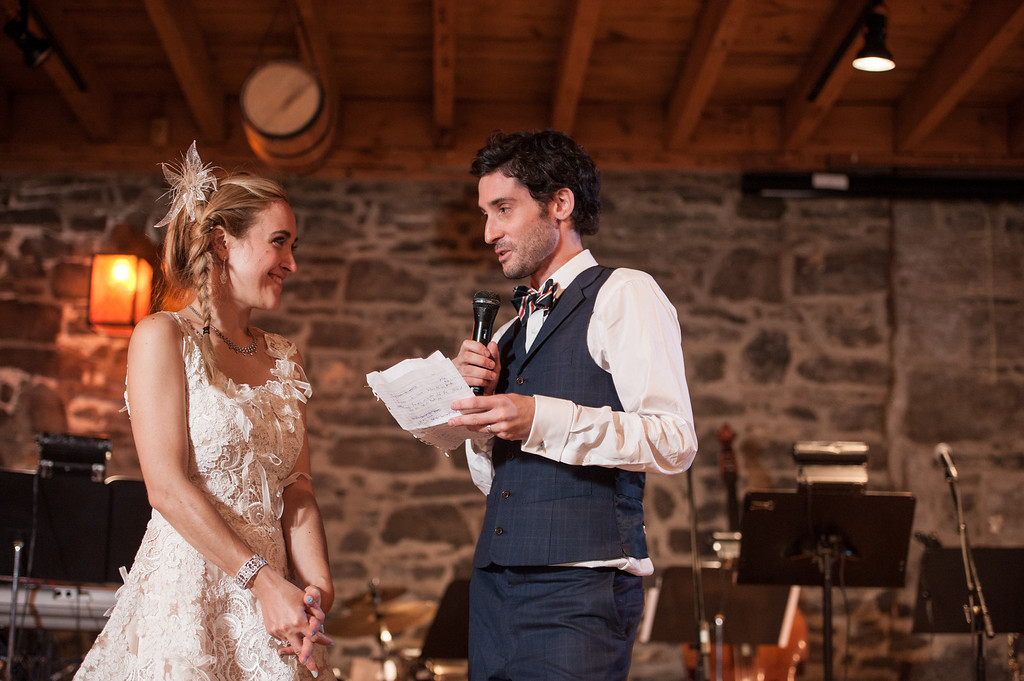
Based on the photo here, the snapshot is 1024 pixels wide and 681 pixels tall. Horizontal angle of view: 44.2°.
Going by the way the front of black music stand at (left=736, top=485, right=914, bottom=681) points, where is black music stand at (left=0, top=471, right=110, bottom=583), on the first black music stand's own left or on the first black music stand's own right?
on the first black music stand's own left

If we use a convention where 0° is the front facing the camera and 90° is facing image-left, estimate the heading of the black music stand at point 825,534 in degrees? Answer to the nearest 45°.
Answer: approximately 180°

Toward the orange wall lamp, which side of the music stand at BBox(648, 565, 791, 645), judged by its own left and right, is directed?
left

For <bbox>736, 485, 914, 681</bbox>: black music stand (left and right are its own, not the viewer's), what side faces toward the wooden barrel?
left

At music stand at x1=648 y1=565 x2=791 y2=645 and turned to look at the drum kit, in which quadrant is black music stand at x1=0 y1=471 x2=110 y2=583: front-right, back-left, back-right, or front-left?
front-left

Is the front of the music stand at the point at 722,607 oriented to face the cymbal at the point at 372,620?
no

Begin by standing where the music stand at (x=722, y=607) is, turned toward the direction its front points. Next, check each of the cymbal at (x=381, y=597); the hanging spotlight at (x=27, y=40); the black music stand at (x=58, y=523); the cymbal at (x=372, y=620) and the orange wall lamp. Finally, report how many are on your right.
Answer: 0

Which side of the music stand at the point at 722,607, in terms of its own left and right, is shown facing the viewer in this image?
back

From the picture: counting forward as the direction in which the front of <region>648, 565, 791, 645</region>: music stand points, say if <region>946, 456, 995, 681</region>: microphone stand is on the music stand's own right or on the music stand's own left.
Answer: on the music stand's own right

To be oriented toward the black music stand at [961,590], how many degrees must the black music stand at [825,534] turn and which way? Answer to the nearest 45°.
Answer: approximately 45° to its right

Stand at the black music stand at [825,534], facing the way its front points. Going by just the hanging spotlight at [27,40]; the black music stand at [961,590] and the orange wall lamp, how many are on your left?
2

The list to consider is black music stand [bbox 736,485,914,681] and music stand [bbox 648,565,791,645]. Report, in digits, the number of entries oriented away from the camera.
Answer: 2

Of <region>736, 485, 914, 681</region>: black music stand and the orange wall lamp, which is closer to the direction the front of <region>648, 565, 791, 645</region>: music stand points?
the orange wall lamp

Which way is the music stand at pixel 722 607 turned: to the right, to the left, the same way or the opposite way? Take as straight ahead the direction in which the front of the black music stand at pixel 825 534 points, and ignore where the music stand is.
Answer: the same way

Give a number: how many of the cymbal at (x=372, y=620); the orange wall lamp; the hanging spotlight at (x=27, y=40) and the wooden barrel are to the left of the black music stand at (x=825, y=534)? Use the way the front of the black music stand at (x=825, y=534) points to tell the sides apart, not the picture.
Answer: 4

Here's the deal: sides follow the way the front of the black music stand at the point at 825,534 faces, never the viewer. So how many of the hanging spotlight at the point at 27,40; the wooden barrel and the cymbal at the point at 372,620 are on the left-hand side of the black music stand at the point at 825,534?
3
